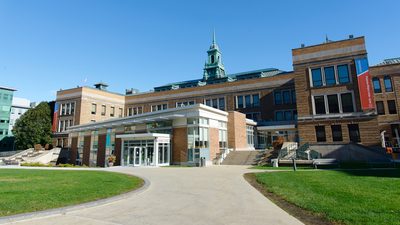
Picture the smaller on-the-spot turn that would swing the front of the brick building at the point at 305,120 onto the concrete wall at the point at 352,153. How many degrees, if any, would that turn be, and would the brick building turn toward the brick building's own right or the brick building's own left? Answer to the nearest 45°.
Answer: approximately 90° to the brick building's own left

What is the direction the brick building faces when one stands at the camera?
facing the viewer and to the left of the viewer

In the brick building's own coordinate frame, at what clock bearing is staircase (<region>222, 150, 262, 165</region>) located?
The staircase is roughly at 1 o'clock from the brick building.

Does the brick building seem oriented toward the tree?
no

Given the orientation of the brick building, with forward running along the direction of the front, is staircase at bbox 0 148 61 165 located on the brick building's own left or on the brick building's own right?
on the brick building's own right
